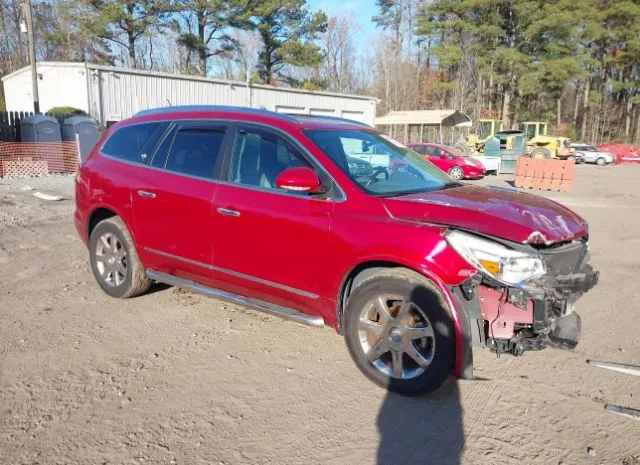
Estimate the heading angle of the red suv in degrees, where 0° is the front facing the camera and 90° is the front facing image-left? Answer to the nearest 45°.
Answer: approximately 315°

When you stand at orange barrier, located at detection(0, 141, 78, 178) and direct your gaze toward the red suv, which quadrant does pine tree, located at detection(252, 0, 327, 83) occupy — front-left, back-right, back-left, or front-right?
back-left

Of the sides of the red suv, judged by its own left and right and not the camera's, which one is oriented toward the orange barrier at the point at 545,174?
left

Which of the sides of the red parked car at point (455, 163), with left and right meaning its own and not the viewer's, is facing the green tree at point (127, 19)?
back

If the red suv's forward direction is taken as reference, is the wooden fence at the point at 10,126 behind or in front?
behind

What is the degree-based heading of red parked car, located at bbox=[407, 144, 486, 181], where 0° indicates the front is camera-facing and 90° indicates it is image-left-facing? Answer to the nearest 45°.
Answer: approximately 315°

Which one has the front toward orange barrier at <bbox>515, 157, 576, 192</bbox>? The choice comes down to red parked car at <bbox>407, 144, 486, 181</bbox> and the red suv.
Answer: the red parked car

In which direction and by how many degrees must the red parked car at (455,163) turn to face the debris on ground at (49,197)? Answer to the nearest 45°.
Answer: approximately 90° to its right

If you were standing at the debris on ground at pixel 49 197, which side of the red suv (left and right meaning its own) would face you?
back
